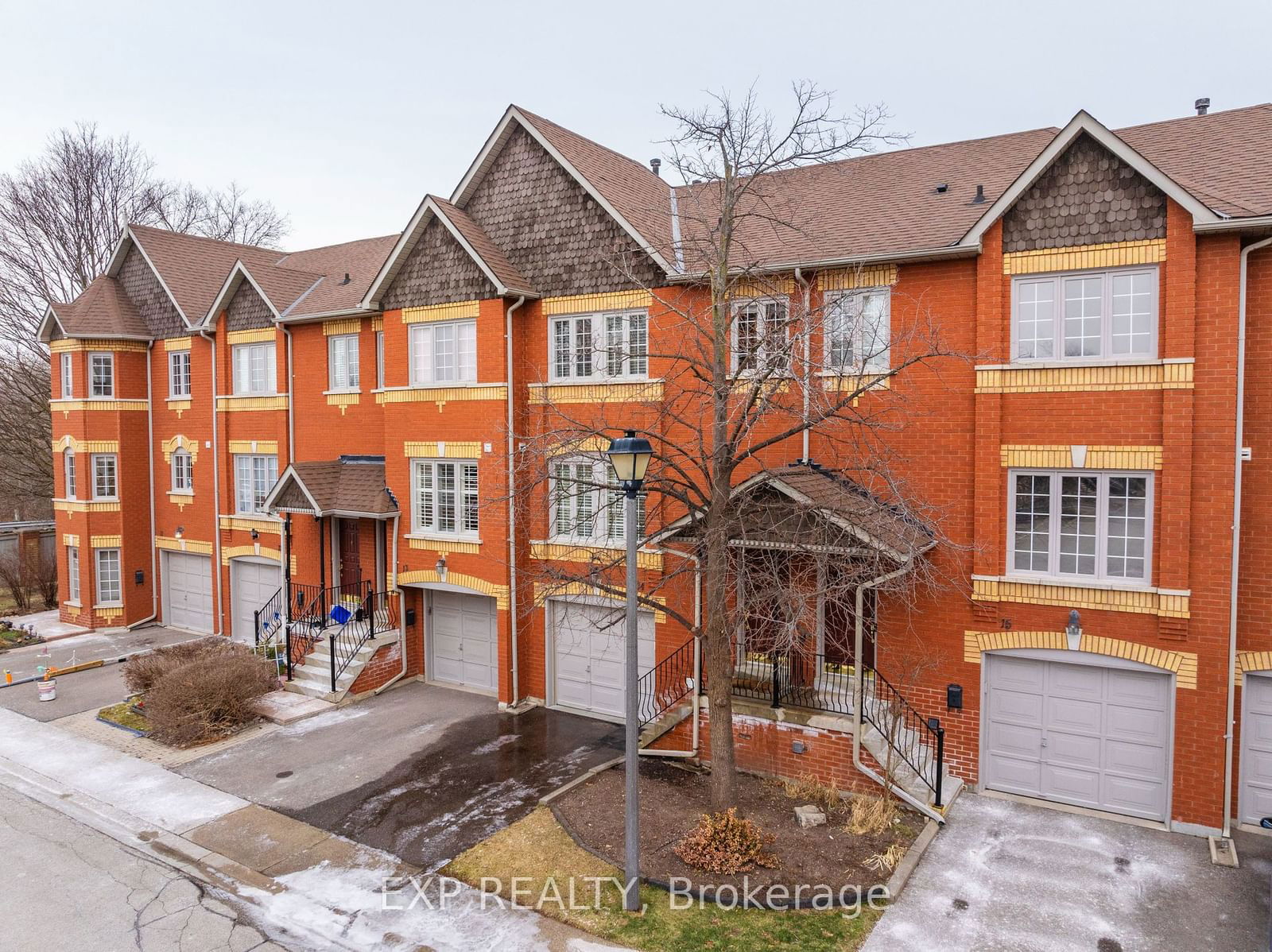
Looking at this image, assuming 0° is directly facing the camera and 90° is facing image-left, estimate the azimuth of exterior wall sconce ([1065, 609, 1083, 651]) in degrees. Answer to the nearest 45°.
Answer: approximately 0°

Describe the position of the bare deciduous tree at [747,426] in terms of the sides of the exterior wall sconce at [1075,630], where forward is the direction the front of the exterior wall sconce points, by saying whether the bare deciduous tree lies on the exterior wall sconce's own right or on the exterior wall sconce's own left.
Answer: on the exterior wall sconce's own right
